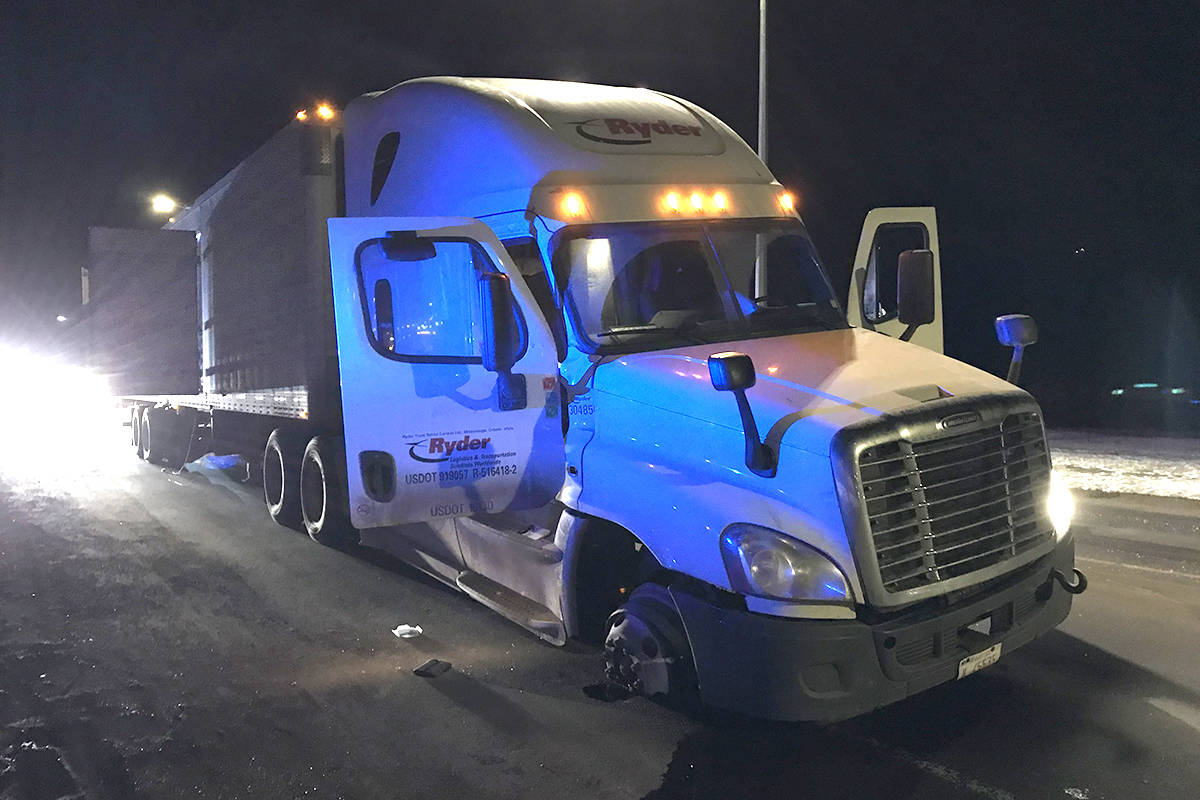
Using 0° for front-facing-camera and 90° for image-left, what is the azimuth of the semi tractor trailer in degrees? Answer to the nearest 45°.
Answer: approximately 315°
